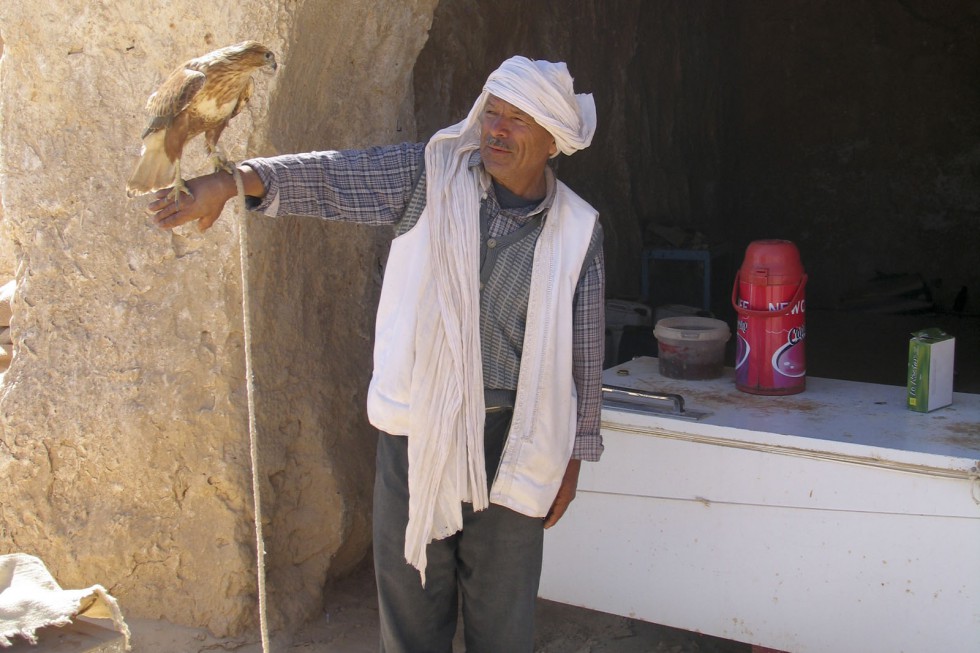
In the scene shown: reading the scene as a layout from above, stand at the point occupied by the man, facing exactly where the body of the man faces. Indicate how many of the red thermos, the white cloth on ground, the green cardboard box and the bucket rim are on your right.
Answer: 1

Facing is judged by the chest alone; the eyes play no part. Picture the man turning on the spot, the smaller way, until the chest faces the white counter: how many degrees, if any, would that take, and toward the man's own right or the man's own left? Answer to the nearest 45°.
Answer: approximately 90° to the man's own left

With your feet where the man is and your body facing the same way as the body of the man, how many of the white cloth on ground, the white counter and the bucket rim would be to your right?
1

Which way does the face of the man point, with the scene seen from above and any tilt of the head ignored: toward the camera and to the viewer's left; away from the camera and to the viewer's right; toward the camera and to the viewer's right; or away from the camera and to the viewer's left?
toward the camera and to the viewer's left

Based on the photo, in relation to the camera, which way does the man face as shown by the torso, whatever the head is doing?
toward the camera

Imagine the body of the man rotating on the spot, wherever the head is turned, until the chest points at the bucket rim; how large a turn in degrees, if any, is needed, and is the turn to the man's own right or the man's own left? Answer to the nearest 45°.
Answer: approximately 135° to the man's own left

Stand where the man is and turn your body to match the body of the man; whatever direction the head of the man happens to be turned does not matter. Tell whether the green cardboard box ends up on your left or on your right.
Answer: on your left

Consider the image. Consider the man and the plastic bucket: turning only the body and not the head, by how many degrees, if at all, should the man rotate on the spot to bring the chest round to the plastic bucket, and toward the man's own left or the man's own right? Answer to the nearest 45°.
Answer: approximately 135° to the man's own left

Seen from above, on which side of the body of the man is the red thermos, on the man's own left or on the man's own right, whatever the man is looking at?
on the man's own left

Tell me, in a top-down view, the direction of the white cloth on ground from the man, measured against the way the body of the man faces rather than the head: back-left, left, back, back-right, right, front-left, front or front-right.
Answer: right

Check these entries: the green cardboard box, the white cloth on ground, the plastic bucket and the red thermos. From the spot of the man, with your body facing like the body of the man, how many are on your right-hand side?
1

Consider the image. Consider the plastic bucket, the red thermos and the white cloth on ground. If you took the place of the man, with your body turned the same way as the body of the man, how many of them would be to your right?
1
